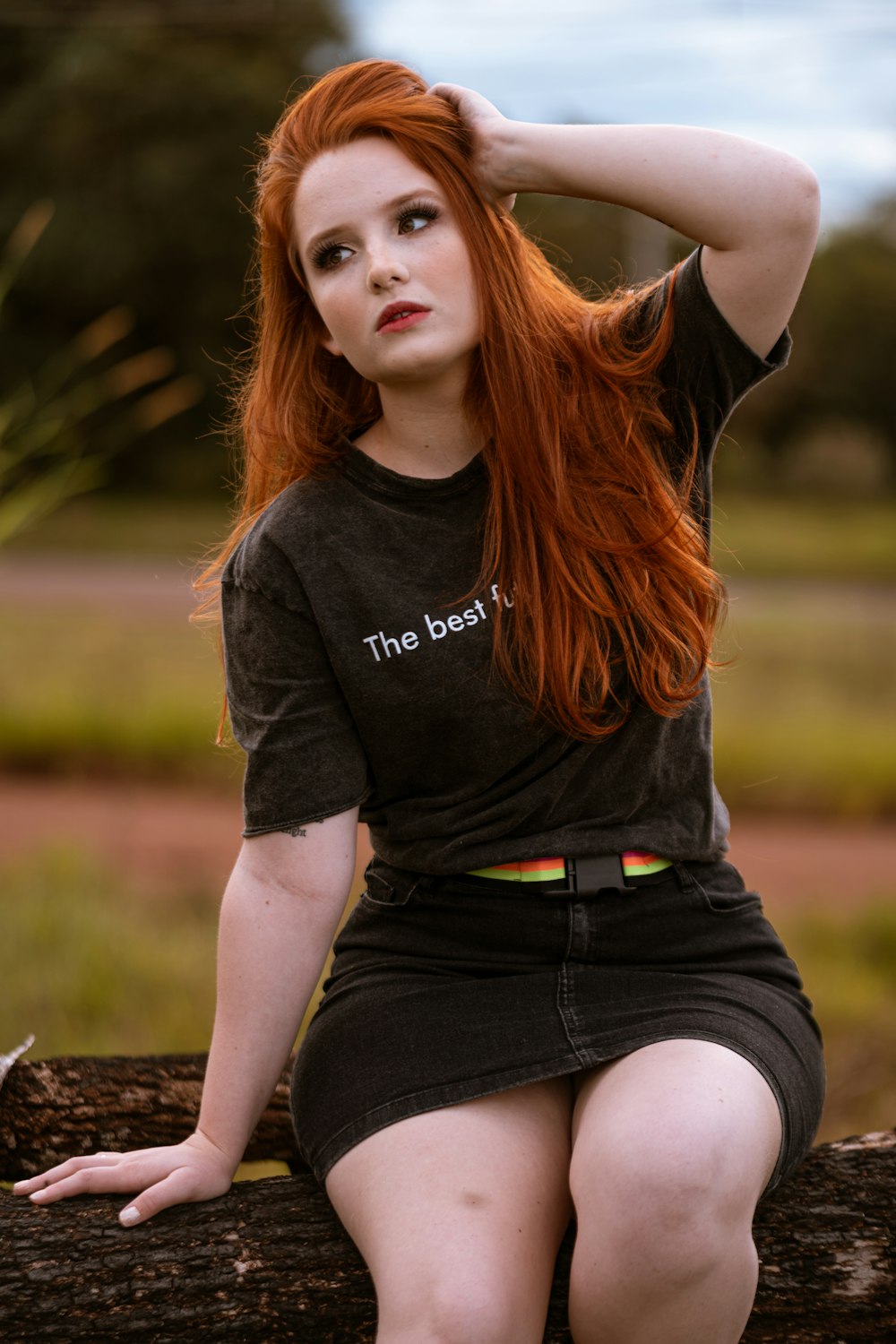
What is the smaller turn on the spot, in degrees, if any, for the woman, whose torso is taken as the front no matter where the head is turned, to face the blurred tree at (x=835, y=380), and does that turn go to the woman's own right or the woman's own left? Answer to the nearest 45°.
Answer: approximately 180°

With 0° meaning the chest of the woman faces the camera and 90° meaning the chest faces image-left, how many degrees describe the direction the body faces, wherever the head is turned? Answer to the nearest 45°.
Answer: approximately 0°

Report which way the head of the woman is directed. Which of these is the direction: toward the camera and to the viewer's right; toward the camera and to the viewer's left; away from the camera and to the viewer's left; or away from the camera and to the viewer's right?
toward the camera and to the viewer's left

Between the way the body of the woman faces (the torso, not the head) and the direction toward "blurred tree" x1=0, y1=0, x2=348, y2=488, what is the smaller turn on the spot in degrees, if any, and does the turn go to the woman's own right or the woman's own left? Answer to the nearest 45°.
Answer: approximately 180°
